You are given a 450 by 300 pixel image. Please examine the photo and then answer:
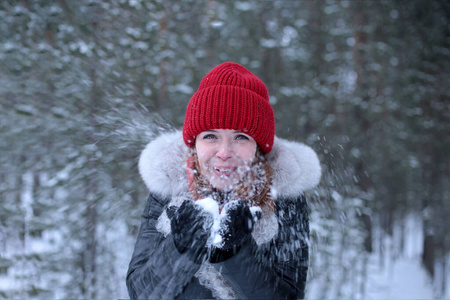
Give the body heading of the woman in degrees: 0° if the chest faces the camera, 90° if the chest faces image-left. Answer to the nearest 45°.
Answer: approximately 0°
